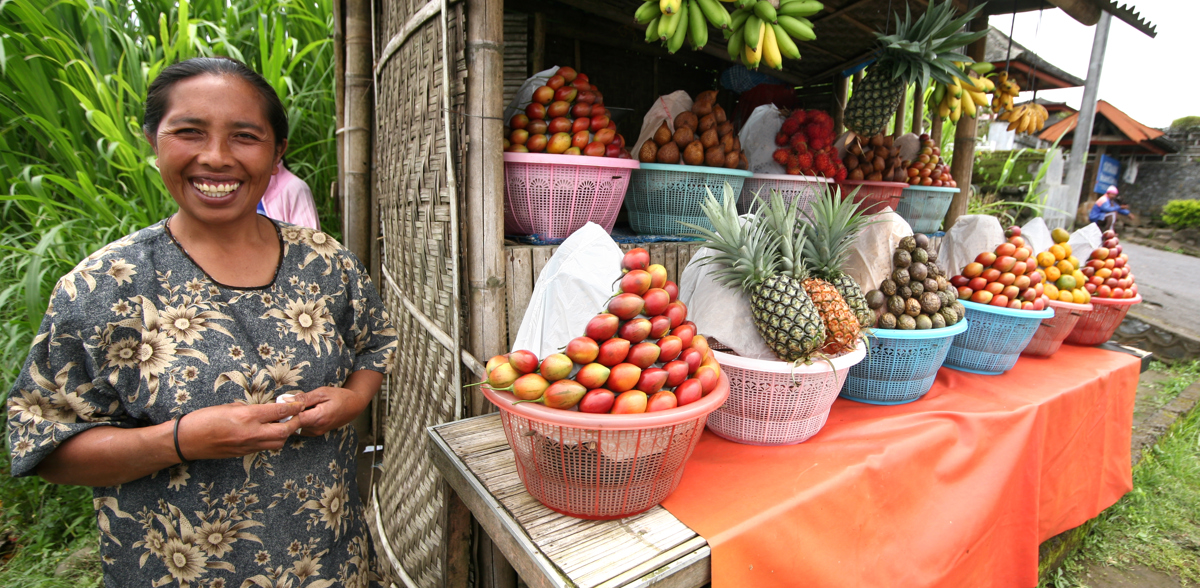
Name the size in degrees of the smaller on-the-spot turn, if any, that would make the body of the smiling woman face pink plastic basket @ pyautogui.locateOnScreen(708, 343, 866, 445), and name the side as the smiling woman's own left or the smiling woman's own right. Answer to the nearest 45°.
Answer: approximately 90° to the smiling woman's own left

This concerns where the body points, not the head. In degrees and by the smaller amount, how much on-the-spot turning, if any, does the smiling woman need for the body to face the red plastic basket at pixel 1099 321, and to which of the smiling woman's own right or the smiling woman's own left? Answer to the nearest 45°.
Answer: approximately 90° to the smiling woman's own left

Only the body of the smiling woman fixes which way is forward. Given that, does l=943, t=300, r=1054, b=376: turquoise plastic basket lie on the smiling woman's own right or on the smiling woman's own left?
on the smiling woman's own left

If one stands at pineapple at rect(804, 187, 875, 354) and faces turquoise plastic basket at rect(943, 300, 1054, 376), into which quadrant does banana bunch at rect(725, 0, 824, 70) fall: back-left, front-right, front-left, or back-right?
back-left

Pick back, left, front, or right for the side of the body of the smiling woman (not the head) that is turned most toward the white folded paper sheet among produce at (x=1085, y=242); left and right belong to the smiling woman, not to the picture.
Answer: left

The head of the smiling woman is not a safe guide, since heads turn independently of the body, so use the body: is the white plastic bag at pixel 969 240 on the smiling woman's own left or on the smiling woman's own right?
on the smiling woman's own left

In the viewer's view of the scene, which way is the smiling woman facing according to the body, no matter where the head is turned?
toward the camera

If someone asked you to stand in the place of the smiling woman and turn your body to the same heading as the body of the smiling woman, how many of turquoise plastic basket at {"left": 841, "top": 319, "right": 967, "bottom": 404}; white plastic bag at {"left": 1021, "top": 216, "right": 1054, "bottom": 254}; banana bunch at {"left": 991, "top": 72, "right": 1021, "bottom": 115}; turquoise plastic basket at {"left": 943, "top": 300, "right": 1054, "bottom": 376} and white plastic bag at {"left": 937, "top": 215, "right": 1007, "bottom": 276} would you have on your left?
5

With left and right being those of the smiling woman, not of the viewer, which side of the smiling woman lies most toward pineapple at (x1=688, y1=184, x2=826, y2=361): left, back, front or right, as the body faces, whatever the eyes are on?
left

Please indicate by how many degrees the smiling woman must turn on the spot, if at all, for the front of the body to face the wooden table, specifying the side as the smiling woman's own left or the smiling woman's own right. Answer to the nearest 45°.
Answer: approximately 45° to the smiling woman's own left

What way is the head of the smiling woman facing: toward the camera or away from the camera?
toward the camera

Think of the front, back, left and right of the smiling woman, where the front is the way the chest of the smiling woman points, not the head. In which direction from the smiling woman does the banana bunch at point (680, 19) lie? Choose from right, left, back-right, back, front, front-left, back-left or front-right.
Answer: left

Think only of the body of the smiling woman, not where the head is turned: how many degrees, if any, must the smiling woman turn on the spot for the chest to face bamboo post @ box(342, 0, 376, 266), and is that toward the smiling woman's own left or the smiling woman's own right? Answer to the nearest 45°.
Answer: approximately 180°

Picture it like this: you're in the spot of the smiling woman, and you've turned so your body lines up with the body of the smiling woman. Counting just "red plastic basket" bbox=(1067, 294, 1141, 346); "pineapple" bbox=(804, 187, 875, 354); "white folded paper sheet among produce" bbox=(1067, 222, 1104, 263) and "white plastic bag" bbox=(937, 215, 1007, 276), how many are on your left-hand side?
4

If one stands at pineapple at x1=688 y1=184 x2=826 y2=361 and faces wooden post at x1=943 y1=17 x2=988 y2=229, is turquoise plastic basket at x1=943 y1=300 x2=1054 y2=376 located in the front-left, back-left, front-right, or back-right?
front-right
